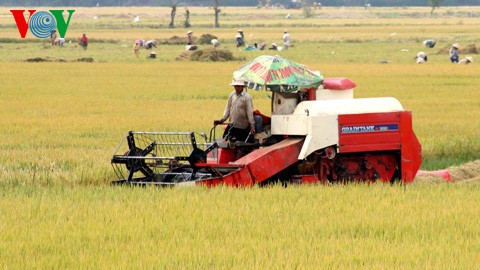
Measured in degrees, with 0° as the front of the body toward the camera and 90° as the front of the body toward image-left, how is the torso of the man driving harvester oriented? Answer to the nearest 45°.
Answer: approximately 45°

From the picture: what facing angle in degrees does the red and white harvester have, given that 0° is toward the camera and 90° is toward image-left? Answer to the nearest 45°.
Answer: approximately 90°
